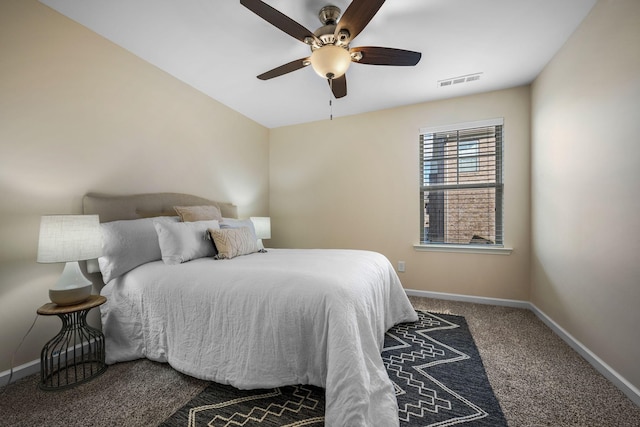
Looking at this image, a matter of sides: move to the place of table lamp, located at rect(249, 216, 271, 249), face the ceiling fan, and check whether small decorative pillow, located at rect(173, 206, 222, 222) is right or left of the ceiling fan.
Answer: right

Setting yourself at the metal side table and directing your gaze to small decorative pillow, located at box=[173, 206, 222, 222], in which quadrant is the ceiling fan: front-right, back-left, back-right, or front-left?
front-right

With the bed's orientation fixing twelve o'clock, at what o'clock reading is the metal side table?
The metal side table is roughly at 5 o'clock from the bed.

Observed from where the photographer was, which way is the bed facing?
facing the viewer and to the right of the viewer

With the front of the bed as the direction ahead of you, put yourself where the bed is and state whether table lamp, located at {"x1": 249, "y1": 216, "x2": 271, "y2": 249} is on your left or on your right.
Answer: on your left
